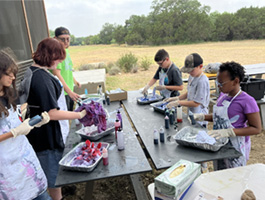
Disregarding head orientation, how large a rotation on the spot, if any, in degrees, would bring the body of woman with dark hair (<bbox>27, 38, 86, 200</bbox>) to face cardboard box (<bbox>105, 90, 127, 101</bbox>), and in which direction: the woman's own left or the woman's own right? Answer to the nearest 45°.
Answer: approximately 45° to the woman's own left

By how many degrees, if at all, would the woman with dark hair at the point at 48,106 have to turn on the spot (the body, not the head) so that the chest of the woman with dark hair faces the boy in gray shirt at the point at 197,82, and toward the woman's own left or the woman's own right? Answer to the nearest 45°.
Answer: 0° — they already face them

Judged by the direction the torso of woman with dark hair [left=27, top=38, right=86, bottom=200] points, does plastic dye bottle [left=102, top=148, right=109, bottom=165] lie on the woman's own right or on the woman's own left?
on the woman's own right

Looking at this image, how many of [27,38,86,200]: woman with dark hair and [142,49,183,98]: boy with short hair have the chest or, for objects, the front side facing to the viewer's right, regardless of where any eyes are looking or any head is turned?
1

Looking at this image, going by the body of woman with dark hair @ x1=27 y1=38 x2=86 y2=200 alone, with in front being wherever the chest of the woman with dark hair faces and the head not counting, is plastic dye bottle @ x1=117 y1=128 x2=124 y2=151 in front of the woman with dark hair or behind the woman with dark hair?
in front

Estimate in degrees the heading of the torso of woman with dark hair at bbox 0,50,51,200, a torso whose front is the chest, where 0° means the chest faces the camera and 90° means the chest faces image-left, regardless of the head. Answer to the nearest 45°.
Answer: approximately 315°

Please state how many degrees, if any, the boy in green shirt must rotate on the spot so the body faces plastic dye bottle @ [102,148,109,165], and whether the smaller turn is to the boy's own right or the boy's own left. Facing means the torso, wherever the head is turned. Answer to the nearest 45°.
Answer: approximately 45° to the boy's own right

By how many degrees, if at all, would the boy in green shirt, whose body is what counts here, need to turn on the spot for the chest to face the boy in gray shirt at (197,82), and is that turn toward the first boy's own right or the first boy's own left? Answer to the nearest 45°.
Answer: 0° — they already face them

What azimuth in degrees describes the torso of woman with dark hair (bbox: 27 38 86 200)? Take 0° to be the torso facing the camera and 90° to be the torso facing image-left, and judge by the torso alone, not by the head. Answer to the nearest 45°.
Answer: approximately 270°

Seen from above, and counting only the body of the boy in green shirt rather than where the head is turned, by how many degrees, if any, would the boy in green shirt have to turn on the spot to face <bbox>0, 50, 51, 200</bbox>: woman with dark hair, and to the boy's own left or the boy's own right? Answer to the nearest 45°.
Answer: approximately 45° to the boy's own right

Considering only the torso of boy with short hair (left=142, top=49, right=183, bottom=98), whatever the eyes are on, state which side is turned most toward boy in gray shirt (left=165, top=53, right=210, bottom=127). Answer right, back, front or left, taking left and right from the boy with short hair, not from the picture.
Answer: left

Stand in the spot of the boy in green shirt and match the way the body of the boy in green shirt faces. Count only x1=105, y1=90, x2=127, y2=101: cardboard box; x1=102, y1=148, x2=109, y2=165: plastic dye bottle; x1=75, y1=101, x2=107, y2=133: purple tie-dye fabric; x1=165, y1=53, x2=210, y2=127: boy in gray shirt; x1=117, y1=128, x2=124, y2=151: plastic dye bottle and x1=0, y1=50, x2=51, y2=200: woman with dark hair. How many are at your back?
0

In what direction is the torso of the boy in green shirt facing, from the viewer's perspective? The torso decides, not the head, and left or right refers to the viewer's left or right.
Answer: facing the viewer and to the right of the viewer

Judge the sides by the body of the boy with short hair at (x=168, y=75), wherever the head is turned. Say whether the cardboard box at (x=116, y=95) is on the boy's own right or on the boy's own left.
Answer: on the boy's own right

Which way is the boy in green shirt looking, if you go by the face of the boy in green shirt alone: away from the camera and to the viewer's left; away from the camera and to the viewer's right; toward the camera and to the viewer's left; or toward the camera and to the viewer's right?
toward the camera and to the viewer's right

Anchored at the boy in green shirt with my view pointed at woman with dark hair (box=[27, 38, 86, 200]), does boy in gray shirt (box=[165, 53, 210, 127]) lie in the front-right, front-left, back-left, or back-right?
front-left
